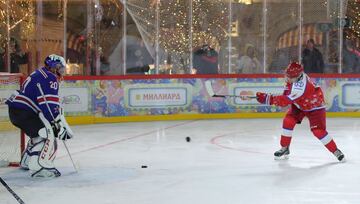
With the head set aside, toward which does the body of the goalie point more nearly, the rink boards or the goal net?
the rink boards

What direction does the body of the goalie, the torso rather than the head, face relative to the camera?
to the viewer's right

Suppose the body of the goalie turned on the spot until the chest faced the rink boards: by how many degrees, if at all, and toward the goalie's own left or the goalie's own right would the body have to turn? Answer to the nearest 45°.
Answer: approximately 45° to the goalie's own left

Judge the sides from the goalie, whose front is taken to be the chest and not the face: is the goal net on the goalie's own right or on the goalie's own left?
on the goalie's own left

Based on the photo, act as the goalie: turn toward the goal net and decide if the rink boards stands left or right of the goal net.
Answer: right

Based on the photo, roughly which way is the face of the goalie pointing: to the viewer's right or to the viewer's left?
to the viewer's right
